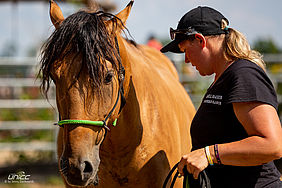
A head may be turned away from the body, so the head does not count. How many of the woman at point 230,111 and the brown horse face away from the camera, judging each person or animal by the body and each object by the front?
0

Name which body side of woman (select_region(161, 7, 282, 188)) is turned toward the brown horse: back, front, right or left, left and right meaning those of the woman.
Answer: front

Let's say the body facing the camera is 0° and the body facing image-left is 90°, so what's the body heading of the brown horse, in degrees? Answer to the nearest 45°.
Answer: approximately 45°

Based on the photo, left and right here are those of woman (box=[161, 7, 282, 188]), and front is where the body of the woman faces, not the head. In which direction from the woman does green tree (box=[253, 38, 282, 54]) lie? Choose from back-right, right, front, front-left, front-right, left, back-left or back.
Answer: right

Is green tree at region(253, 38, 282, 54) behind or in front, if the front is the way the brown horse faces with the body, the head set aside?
behind

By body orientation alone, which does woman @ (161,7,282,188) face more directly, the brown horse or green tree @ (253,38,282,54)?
the brown horse

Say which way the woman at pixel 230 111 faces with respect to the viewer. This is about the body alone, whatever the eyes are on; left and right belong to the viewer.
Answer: facing to the left of the viewer

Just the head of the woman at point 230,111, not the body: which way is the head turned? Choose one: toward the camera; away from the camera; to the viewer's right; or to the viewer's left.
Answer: to the viewer's left

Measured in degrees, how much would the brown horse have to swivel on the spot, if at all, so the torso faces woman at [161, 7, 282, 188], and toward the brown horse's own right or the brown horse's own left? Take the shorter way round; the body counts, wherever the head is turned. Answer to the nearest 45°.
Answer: approximately 90° to the brown horse's own left
